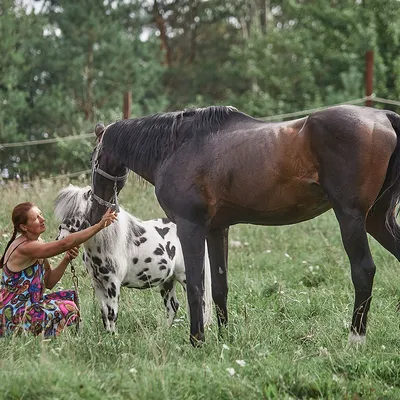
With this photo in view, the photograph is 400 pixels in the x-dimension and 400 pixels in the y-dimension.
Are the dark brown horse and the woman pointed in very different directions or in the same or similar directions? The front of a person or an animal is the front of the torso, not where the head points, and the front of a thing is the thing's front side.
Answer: very different directions

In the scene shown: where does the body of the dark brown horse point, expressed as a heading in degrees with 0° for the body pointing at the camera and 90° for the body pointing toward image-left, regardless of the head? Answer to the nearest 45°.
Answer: approximately 90°

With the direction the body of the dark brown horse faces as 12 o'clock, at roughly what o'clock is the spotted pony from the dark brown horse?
The spotted pony is roughly at 1 o'clock from the dark brown horse.

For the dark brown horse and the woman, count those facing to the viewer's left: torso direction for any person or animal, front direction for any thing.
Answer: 1

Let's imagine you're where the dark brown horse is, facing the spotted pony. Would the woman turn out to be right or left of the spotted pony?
left

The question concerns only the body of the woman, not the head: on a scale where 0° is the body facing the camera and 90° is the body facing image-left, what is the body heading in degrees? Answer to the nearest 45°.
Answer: approximately 270°

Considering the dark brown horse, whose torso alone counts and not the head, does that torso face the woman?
yes

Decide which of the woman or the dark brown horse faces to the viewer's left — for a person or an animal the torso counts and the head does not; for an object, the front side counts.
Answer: the dark brown horse

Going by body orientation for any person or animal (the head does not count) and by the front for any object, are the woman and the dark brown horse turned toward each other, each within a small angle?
yes

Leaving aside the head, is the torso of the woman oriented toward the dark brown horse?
yes
